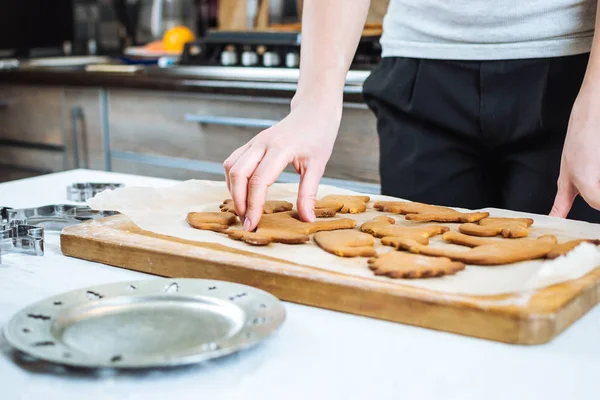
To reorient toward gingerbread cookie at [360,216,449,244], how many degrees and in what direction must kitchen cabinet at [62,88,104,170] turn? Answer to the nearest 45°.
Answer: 0° — it already faces it

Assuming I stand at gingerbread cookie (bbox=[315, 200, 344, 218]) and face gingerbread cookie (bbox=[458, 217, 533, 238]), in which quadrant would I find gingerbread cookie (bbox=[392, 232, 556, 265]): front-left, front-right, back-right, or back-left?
front-right

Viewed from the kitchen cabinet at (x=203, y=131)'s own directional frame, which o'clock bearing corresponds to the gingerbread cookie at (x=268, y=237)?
The gingerbread cookie is roughly at 12 o'clock from the kitchen cabinet.

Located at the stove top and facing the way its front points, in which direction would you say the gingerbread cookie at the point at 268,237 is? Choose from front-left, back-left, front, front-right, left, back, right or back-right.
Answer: front

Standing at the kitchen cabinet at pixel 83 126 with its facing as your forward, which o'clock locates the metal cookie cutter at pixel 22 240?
The metal cookie cutter is roughly at 12 o'clock from the kitchen cabinet.

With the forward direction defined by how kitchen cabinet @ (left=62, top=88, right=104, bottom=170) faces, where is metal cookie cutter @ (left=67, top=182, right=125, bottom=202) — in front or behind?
in front

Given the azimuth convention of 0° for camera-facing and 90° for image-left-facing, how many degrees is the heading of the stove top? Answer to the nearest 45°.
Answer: approximately 0°

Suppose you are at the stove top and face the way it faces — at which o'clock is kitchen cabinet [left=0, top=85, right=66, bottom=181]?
The kitchen cabinet is roughly at 4 o'clock from the stove top.

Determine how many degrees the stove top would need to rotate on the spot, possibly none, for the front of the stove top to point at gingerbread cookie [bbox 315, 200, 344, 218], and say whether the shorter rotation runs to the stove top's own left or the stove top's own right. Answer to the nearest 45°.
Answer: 0° — it already faces it

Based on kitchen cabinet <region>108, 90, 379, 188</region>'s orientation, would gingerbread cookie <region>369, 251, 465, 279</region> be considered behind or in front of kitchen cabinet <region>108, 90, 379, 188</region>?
in front

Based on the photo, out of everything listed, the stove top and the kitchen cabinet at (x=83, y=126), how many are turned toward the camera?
2

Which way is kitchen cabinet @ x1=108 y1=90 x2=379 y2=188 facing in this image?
toward the camera

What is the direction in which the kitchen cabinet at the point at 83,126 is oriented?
toward the camera

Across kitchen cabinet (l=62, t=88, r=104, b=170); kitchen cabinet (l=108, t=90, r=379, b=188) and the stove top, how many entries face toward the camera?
3

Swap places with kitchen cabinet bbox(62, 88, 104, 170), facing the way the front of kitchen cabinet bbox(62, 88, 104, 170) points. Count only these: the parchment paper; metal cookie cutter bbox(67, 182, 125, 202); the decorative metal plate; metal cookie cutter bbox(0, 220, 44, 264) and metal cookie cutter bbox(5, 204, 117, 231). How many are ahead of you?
5
